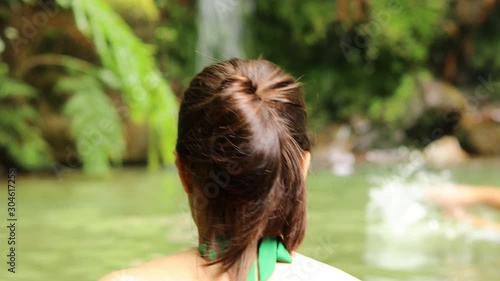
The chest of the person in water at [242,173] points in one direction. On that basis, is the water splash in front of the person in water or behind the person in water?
in front

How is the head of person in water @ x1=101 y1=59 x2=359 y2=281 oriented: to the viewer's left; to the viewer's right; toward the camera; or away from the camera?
away from the camera

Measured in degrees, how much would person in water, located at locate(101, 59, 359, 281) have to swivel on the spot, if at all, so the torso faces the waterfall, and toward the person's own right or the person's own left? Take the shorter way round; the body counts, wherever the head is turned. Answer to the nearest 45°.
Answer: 0° — they already face it

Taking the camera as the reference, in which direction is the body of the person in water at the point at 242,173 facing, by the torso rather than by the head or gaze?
away from the camera

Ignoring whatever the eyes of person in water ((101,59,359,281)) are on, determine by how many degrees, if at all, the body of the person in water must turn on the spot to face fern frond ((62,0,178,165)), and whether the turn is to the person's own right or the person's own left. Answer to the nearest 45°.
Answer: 0° — they already face it

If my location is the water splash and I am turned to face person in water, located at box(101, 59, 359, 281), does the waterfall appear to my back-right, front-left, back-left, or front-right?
back-right
